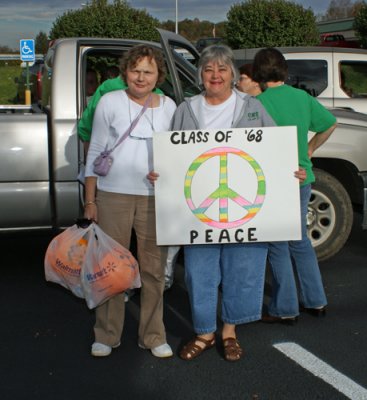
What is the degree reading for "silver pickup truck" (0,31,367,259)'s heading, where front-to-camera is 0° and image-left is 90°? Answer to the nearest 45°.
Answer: approximately 270°

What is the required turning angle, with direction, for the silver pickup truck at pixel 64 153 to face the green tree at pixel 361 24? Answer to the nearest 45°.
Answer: approximately 90° to its left

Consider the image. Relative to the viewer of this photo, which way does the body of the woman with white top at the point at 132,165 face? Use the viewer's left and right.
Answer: facing the viewer

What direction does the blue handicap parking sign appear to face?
toward the camera

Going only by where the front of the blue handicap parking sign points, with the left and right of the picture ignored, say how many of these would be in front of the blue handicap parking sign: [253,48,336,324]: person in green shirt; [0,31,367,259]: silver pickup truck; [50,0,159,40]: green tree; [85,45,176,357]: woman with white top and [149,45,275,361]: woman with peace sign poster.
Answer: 4

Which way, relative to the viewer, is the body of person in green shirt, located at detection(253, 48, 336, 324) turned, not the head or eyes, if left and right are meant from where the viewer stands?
facing away from the viewer and to the left of the viewer

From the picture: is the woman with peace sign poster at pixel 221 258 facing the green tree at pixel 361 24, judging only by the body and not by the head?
no

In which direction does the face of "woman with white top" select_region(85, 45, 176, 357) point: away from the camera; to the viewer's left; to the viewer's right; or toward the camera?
toward the camera

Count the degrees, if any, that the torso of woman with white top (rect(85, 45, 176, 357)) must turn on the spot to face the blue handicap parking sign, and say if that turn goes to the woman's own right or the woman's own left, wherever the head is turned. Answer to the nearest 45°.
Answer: approximately 180°

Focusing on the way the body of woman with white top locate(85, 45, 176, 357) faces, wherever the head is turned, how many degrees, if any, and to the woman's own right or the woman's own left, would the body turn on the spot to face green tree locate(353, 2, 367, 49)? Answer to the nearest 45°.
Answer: approximately 180°

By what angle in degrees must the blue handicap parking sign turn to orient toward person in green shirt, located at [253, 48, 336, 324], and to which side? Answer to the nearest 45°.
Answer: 0° — it already faces them
